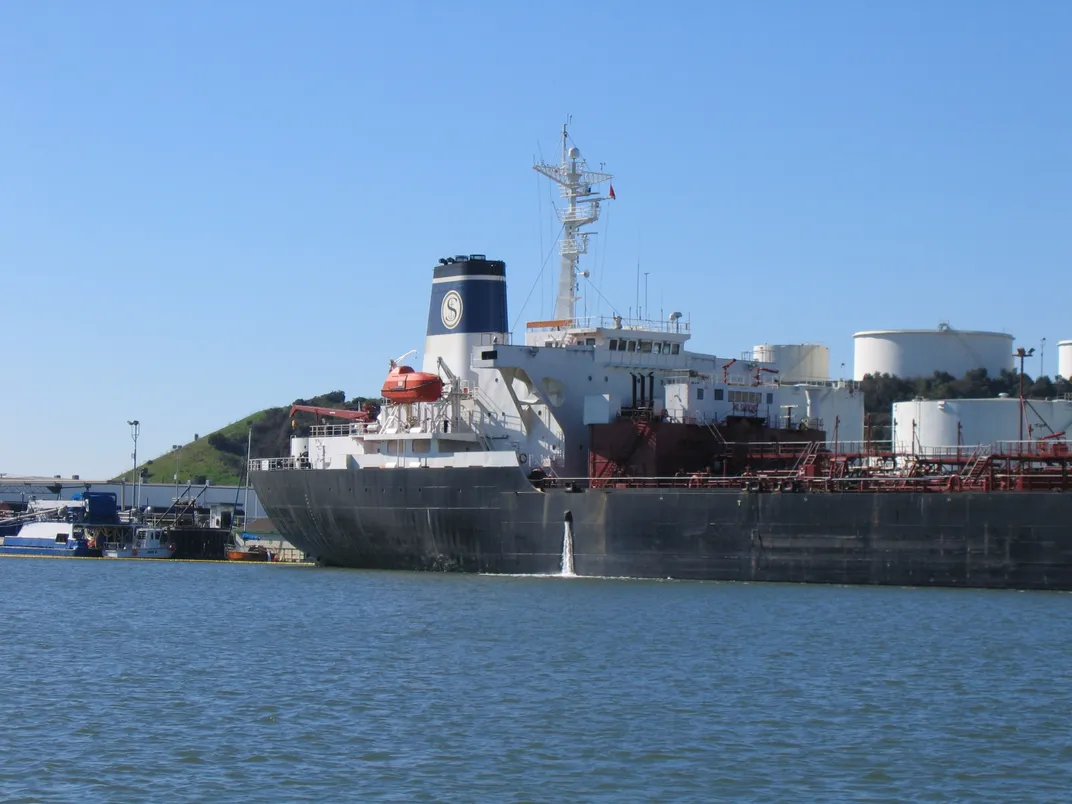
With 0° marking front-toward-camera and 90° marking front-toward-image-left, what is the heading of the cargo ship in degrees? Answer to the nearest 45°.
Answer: approximately 315°

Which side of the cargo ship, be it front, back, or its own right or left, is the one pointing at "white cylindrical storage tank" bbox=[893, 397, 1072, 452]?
left
